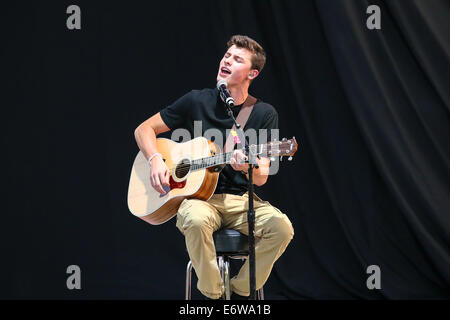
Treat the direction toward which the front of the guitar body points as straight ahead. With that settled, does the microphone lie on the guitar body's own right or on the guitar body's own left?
on the guitar body's own left

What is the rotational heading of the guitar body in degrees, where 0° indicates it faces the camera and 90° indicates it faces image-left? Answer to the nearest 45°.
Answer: approximately 45°

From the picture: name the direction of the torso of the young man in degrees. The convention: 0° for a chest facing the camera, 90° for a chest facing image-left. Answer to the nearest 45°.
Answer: approximately 0°
